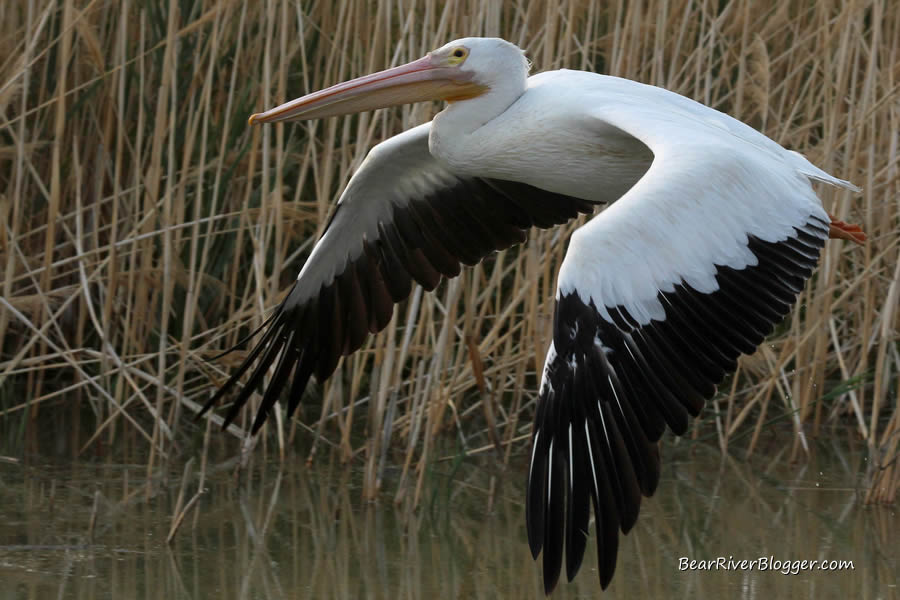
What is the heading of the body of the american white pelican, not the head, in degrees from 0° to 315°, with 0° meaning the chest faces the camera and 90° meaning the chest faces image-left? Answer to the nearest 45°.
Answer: approximately 45°
